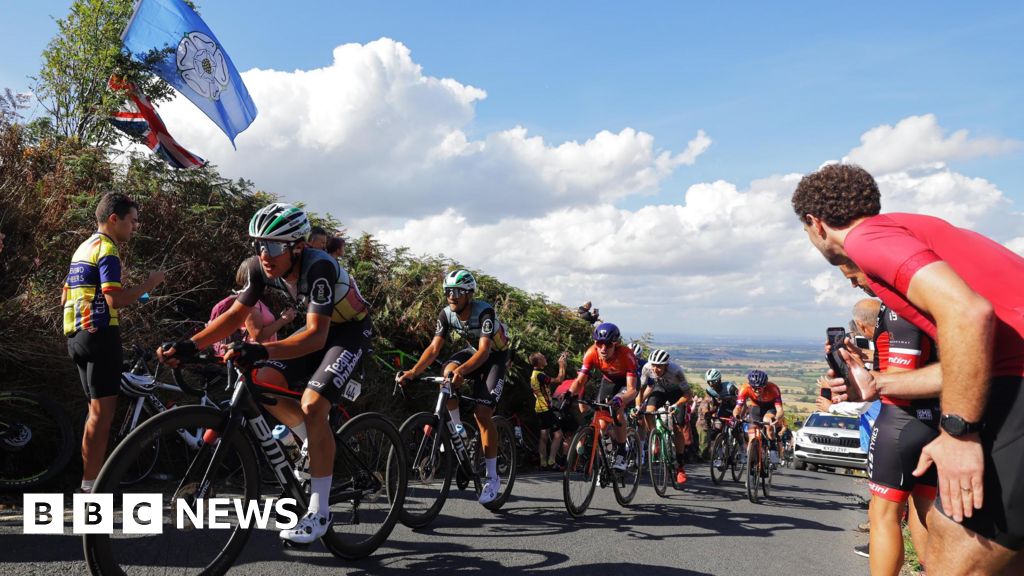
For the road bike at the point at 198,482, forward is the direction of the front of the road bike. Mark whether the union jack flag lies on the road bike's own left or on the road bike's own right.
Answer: on the road bike's own right

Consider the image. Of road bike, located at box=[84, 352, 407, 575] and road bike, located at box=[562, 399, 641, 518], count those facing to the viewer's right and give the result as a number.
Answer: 0

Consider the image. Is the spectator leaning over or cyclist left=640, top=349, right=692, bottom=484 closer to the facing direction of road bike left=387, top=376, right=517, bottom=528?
the spectator leaning over

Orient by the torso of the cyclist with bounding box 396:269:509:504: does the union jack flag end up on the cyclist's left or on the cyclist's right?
on the cyclist's right

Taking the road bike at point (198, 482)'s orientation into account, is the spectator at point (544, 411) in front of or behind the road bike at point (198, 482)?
behind

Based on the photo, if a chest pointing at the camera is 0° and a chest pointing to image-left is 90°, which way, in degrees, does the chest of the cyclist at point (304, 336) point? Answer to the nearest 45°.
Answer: approximately 45°

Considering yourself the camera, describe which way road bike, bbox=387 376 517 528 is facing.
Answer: facing the viewer and to the left of the viewer

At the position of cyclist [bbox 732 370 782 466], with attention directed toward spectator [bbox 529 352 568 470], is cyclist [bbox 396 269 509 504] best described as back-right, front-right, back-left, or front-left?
front-left

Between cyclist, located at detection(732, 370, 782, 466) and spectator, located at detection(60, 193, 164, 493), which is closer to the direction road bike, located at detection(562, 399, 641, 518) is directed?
the spectator

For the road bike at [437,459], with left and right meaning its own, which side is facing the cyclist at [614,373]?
back

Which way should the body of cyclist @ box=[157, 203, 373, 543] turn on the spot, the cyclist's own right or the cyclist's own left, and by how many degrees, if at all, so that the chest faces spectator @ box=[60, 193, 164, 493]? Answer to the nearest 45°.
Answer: approximately 90° to the cyclist's own right

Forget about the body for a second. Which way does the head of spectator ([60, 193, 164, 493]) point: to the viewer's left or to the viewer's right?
to the viewer's right

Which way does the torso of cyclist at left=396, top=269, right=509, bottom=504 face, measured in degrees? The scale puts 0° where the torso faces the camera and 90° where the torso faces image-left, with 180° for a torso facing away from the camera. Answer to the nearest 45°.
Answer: approximately 45°

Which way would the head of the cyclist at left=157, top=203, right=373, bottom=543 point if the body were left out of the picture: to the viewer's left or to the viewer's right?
to the viewer's left
